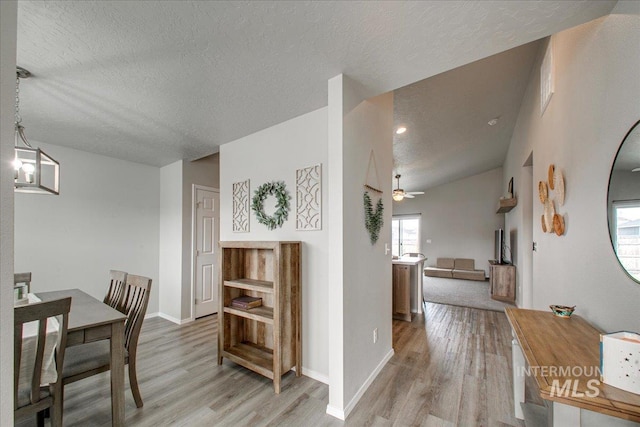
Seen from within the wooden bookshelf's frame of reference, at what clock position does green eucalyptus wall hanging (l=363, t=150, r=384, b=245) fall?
The green eucalyptus wall hanging is roughly at 8 o'clock from the wooden bookshelf.

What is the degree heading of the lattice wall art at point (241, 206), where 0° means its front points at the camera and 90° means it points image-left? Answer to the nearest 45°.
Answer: approximately 45°

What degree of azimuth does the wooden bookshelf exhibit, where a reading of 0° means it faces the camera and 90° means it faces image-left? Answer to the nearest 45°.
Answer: approximately 45°

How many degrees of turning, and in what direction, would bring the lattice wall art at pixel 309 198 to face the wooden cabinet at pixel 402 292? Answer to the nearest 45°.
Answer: approximately 180°

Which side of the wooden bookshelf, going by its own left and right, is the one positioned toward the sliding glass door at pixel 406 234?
back

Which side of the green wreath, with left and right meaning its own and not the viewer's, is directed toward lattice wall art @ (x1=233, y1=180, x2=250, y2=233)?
right

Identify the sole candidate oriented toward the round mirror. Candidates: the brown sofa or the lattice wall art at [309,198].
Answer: the brown sofa
